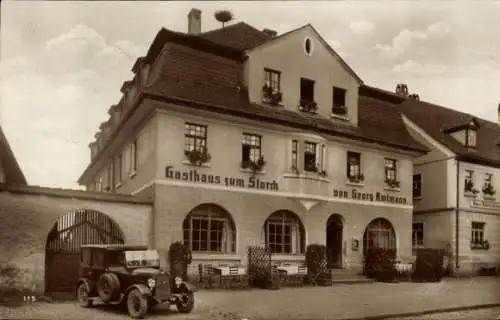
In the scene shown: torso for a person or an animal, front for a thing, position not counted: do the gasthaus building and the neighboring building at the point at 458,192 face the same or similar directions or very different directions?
same or similar directions

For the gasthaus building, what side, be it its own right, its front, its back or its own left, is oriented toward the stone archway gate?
right

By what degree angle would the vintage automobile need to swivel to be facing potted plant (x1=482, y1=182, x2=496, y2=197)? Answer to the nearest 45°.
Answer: approximately 90° to its left

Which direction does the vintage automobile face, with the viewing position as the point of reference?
facing the viewer and to the right of the viewer

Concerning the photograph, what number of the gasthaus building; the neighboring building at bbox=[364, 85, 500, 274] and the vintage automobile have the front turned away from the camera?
0

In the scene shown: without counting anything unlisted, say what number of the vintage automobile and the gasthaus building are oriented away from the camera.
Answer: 0

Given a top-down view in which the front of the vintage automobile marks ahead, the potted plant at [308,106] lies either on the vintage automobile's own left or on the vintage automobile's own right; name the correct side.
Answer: on the vintage automobile's own left

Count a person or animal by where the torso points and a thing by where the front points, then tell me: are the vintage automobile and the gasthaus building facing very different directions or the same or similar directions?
same or similar directions

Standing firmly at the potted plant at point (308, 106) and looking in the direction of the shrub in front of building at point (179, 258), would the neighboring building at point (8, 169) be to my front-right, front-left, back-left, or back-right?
front-right
